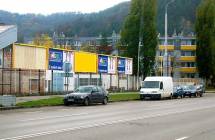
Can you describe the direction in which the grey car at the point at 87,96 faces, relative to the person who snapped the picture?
facing the viewer and to the left of the viewer
